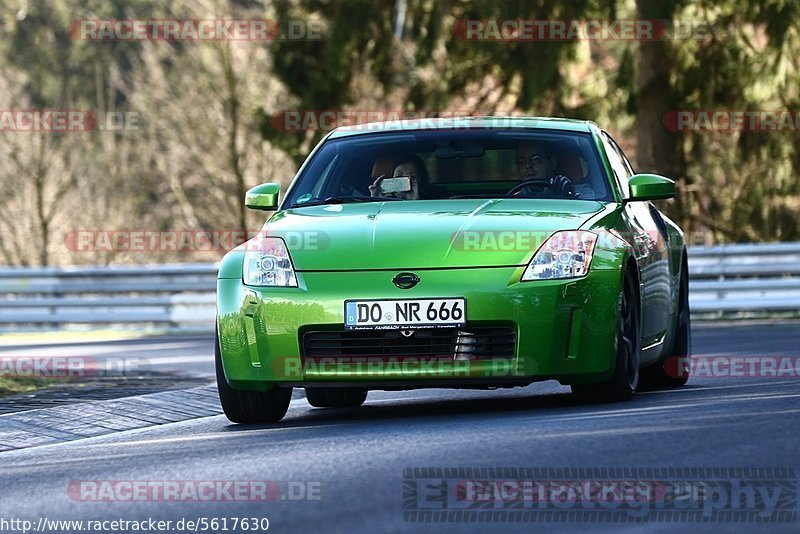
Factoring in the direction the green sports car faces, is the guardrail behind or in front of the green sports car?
behind

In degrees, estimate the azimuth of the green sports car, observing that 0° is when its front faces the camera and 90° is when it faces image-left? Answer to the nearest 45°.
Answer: approximately 0°
